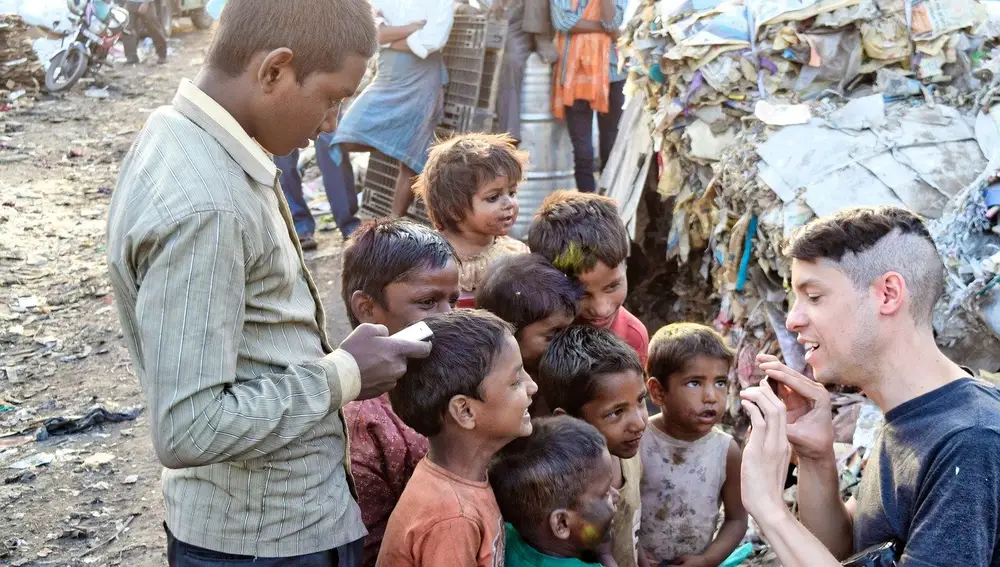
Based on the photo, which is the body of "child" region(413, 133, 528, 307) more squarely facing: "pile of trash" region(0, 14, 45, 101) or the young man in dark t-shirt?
the young man in dark t-shirt

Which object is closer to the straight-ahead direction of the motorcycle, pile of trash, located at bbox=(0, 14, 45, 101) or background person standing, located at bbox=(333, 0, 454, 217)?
the pile of trash

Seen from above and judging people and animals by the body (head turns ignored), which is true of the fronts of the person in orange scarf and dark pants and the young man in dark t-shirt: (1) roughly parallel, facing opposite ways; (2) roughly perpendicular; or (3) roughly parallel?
roughly perpendicular

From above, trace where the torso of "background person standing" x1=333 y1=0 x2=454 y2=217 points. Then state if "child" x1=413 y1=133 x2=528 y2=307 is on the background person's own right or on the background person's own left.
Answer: on the background person's own left

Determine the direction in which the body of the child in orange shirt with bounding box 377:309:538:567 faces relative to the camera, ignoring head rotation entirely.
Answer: to the viewer's right

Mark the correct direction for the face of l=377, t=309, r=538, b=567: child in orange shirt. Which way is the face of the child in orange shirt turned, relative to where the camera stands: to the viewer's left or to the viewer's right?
to the viewer's right

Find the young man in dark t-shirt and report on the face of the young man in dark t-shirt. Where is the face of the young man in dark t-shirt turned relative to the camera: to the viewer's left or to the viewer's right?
to the viewer's left

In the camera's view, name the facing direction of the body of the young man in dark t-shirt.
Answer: to the viewer's left

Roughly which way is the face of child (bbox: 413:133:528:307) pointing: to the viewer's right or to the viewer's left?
to the viewer's right

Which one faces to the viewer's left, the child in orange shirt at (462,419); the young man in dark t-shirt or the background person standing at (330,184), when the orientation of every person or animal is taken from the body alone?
the young man in dark t-shirt

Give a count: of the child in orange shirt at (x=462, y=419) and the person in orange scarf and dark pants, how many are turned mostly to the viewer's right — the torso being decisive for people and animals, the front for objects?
1
